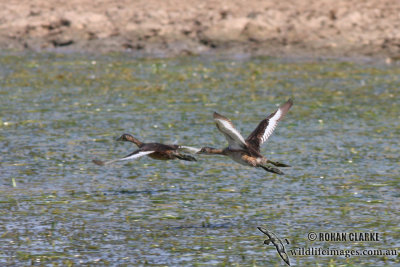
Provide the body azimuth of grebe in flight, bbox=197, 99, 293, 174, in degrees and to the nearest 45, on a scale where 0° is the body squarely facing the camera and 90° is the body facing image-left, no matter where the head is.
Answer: approximately 90°
